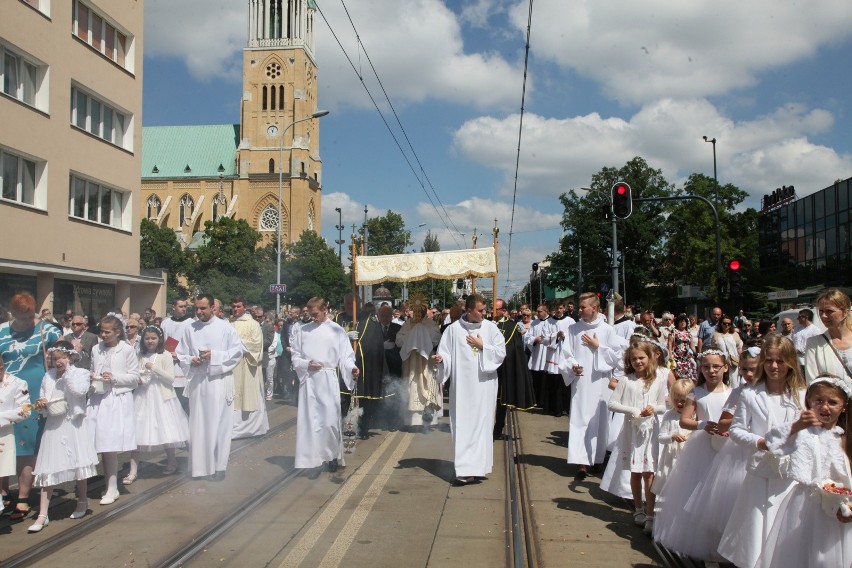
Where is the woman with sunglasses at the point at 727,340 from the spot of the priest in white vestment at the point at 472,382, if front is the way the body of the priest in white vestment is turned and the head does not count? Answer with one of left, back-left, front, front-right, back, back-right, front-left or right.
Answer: back-left

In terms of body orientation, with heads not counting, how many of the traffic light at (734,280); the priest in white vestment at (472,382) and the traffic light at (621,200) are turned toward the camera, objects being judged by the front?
3

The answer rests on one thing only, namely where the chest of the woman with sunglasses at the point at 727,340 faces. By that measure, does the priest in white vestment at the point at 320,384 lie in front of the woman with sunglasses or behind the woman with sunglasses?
in front

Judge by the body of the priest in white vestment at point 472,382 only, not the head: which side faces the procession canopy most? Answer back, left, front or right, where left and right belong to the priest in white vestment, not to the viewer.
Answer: back

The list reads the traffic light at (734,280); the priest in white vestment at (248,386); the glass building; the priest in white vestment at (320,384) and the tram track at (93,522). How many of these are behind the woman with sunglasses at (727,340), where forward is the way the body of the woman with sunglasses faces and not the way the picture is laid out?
2

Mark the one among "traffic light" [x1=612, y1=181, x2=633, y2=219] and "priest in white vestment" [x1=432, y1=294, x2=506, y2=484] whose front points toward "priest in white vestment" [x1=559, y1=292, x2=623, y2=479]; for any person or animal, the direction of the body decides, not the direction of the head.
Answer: the traffic light

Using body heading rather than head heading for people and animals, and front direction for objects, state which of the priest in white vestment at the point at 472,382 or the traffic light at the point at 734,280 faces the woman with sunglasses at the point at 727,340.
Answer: the traffic light

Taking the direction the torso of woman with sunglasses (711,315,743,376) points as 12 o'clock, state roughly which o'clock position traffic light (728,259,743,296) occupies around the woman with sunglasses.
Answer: The traffic light is roughly at 6 o'clock from the woman with sunglasses.

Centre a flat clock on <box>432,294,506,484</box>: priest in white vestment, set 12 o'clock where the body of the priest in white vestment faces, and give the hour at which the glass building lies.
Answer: The glass building is roughly at 7 o'clock from the priest in white vestment.
